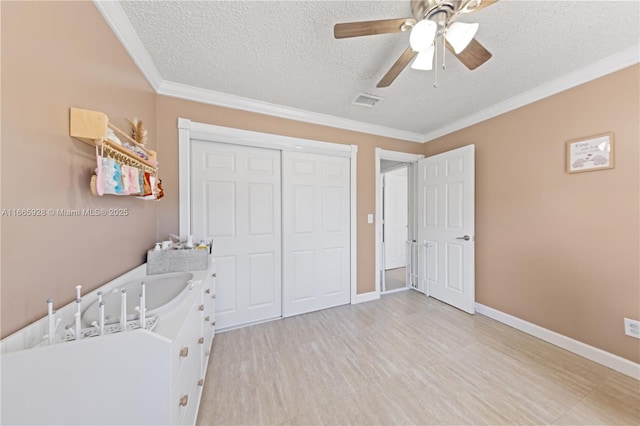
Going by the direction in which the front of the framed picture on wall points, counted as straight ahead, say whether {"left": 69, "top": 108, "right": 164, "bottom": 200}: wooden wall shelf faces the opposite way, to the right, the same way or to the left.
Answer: the opposite way

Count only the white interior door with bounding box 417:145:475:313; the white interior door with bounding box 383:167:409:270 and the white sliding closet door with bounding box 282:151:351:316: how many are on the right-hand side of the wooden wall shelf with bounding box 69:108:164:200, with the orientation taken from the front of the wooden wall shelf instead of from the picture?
0

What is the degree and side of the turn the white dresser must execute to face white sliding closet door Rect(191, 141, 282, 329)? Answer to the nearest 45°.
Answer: approximately 45° to its left

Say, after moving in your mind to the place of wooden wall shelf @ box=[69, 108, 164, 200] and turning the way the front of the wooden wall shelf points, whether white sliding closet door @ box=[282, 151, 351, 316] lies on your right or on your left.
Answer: on your left

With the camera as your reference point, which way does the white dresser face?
facing to the right of the viewer

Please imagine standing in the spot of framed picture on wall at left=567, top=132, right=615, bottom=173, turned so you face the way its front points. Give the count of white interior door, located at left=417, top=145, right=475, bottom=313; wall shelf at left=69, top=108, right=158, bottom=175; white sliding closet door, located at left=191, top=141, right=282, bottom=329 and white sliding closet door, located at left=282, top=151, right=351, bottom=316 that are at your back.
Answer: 0

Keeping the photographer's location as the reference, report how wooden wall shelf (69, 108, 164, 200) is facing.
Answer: facing the viewer and to the right of the viewer

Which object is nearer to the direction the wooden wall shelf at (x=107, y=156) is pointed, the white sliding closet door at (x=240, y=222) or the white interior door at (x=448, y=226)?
the white interior door

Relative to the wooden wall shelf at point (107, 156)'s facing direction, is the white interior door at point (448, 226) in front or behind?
in front

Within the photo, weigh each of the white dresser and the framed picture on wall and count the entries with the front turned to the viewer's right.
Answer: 1

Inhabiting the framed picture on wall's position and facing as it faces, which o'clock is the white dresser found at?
The white dresser is roughly at 1 o'clock from the framed picture on wall.

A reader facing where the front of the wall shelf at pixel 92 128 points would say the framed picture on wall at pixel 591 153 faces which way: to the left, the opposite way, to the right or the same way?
the opposite way

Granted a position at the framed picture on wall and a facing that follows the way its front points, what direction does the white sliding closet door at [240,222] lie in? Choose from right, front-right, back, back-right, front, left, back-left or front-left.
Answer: front

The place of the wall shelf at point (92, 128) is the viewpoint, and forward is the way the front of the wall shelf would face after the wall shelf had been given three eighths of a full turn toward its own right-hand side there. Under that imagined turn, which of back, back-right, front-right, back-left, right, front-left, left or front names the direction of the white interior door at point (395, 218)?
back

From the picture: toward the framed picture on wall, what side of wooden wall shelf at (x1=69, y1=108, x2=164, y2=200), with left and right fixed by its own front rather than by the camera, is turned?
front
